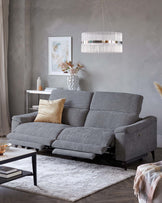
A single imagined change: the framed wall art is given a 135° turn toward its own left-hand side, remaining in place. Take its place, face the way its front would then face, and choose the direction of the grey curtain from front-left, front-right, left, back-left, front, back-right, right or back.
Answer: back-left

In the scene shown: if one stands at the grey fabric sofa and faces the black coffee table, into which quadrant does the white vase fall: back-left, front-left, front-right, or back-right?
back-right

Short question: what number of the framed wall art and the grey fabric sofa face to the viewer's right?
0

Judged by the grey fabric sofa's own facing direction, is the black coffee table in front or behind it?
in front

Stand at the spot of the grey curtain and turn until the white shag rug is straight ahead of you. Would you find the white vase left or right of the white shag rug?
left

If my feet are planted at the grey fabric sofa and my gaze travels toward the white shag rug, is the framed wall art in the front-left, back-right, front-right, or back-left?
back-right

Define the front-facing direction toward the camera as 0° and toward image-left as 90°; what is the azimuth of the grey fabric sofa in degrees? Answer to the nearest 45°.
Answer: approximately 45°

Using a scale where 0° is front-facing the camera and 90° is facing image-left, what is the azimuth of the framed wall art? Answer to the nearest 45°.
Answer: approximately 0°

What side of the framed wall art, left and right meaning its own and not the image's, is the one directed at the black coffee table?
front
